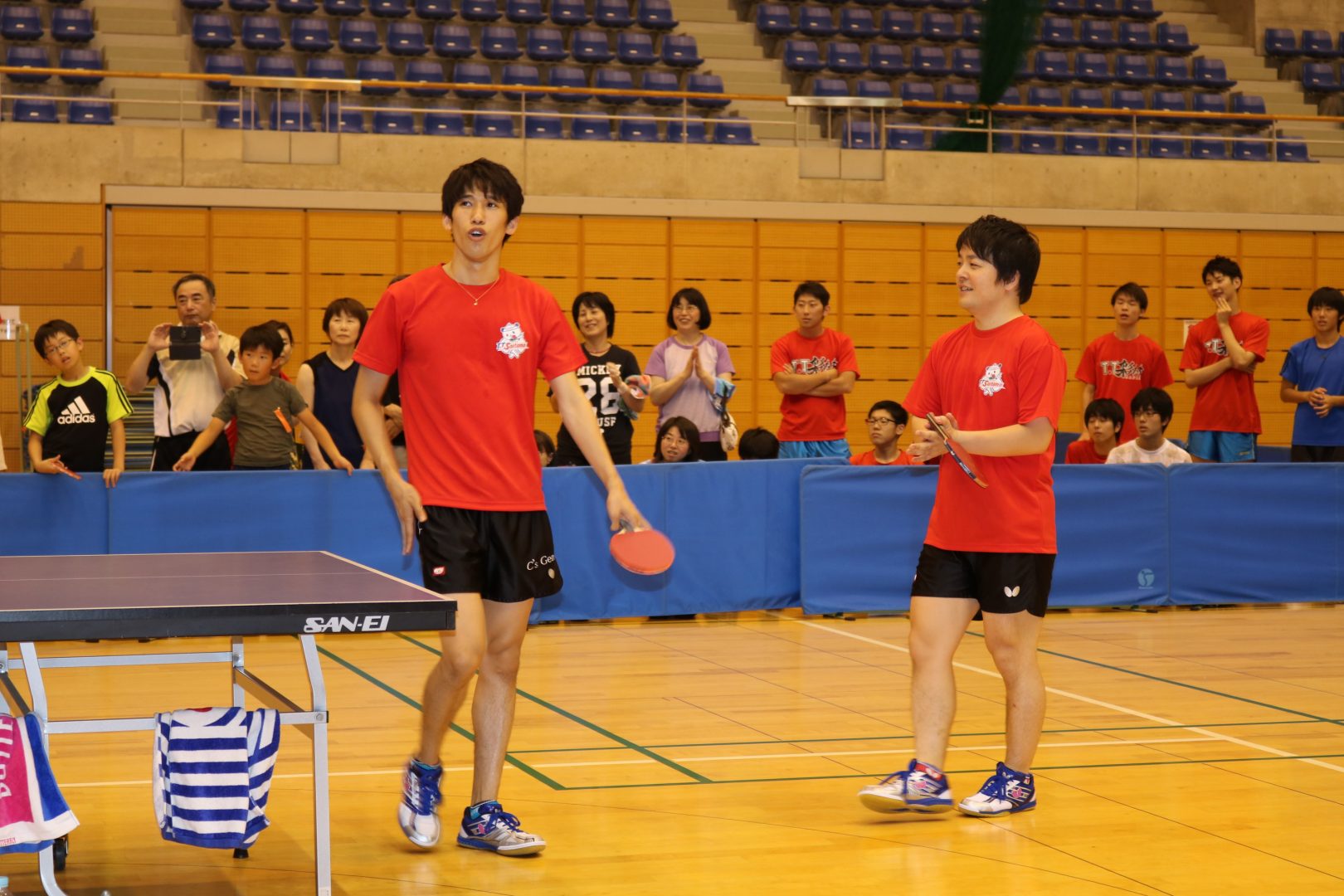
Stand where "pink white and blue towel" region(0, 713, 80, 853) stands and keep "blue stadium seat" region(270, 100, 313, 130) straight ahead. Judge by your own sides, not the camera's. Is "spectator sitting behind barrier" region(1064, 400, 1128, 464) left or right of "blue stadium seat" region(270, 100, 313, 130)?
right

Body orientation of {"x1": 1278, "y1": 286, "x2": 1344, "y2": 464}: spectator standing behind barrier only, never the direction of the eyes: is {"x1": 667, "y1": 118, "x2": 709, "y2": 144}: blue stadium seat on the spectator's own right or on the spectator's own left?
on the spectator's own right

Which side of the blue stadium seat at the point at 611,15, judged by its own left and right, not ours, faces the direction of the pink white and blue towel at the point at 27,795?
front

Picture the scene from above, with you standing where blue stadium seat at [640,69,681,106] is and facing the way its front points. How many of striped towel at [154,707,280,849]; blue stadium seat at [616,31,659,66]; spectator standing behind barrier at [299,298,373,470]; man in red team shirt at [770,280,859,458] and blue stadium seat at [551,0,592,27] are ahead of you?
3

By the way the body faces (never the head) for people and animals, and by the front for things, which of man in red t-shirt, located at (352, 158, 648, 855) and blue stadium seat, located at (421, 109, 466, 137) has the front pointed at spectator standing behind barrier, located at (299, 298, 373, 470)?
the blue stadium seat

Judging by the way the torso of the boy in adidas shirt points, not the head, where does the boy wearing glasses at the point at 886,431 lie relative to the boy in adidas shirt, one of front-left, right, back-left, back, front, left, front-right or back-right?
left

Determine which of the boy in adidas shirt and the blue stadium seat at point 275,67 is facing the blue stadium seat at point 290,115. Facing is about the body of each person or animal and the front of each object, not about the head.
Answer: the blue stadium seat at point 275,67

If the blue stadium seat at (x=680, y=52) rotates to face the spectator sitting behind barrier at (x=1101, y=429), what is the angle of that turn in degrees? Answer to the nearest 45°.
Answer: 0° — it already faces them

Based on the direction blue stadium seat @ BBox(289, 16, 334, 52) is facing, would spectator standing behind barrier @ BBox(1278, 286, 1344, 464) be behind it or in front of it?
in front

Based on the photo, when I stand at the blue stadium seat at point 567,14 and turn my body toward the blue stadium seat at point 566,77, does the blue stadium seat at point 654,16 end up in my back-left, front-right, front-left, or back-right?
back-left

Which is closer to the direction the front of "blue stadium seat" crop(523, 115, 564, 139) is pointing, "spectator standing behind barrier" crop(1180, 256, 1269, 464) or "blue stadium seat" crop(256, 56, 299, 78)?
the spectator standing behind barrier

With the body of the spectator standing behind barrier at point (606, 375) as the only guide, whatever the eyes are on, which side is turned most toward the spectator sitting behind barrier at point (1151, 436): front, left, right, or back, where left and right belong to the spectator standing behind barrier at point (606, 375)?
left

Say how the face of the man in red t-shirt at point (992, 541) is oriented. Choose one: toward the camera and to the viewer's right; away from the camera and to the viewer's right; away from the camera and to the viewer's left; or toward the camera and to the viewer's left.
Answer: toward the camera and to the viewer's left
